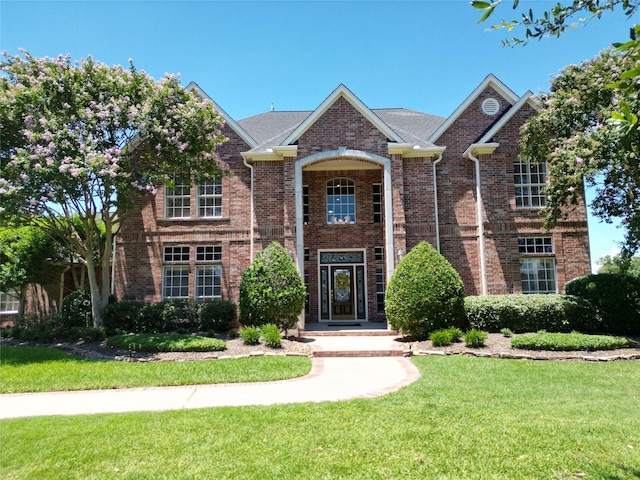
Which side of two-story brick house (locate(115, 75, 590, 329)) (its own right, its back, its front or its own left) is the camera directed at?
front

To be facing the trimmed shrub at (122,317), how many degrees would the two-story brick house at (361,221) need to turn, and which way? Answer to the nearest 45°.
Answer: approximately 90° to its right

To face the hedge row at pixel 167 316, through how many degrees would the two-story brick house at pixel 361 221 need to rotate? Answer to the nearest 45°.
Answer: approximately 90° to its right

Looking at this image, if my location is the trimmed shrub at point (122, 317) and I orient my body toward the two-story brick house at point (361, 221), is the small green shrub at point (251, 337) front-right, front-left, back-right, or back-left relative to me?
front-right

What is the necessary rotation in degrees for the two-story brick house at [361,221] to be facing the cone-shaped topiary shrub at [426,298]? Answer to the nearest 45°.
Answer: approximately 45° to its left

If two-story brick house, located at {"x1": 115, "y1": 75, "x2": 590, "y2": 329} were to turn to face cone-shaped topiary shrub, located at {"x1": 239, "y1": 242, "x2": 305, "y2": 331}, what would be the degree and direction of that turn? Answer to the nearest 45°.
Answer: approximately 45° to its right

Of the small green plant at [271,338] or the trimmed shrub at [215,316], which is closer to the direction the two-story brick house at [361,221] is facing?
the small green plant

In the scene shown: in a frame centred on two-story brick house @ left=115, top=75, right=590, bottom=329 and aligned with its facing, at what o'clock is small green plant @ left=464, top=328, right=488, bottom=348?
The small green plant is roughly at 11 o'clock from the two-story brick house.
